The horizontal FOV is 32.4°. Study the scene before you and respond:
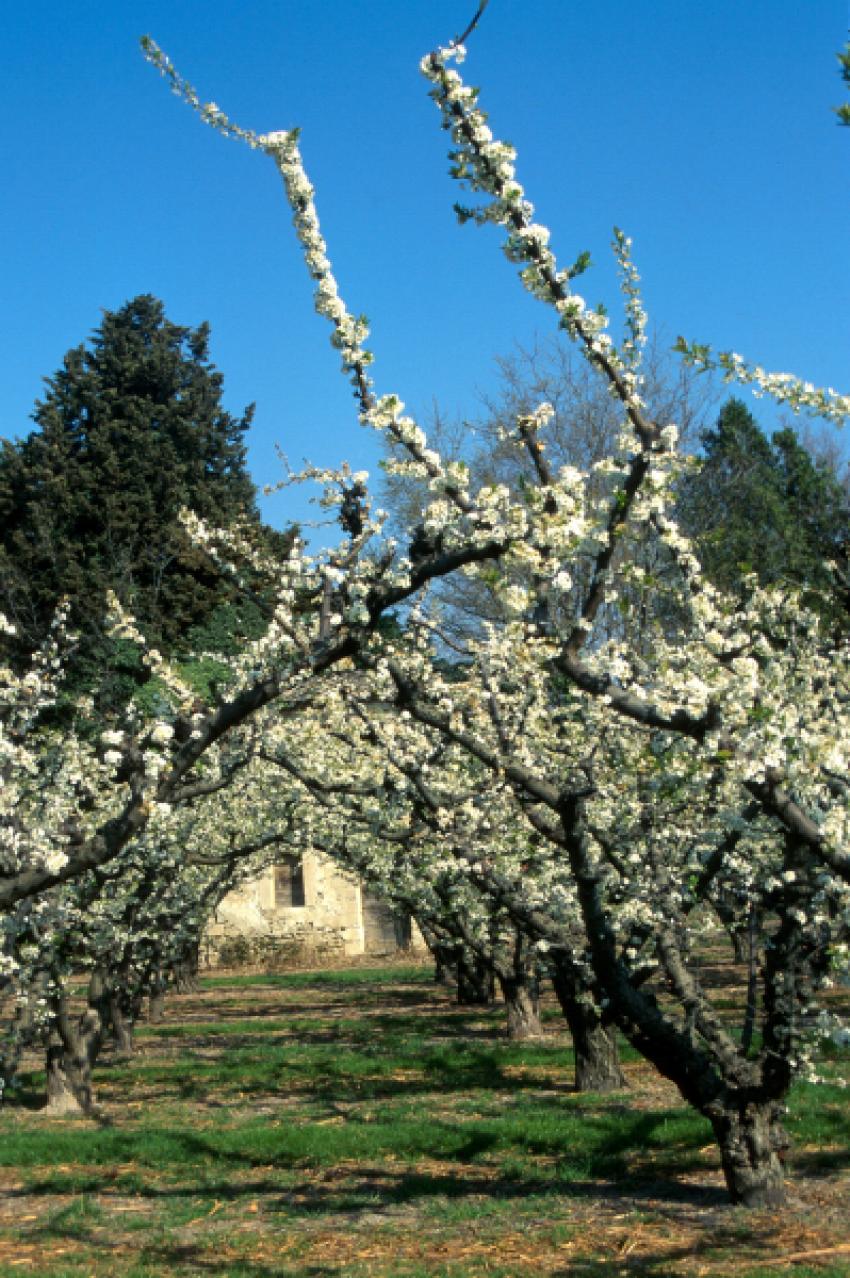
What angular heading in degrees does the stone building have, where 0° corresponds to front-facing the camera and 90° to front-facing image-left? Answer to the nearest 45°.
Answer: approximately 0°
